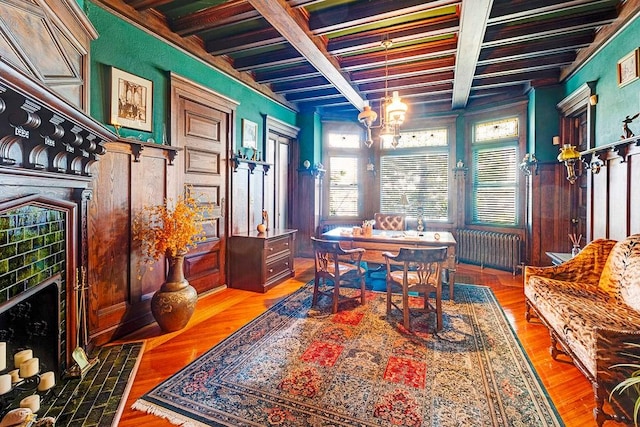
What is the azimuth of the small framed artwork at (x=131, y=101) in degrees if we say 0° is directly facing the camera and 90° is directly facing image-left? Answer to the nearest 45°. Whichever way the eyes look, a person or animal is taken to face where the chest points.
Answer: approximately 315°

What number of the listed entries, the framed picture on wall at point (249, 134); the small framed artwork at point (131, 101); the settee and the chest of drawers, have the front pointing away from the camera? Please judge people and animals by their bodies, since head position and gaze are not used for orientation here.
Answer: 0

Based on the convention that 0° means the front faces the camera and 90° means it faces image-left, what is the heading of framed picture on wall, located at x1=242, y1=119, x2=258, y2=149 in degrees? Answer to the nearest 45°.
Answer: approximately 315°

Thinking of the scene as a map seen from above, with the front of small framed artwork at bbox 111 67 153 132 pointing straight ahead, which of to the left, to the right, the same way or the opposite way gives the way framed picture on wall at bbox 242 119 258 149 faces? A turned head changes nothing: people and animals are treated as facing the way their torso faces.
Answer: the same way

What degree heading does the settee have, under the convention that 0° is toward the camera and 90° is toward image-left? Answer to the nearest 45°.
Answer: approximately 45°

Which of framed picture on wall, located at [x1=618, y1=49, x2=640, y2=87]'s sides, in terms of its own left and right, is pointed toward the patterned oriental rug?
front

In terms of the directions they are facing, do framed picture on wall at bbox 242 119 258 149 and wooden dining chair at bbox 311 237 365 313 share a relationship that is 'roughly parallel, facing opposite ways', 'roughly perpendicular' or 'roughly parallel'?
roughly perpendicular

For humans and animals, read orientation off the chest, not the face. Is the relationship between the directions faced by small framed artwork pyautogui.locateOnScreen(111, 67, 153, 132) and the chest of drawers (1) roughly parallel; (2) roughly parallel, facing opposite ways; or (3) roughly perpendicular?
roughly parallel

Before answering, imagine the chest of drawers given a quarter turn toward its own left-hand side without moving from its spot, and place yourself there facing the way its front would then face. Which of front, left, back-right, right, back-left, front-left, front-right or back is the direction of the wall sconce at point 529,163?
front-right

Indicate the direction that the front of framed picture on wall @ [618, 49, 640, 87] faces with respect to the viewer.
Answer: facing the viewer and to the left of the viewer

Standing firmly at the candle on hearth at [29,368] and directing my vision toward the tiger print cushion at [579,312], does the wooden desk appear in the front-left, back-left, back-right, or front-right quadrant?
front-left

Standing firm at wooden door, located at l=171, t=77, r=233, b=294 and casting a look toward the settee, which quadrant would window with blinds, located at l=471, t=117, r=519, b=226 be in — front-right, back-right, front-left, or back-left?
front-left

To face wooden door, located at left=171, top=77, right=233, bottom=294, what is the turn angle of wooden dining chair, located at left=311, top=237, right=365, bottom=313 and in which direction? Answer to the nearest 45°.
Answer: approximately 135° to its left

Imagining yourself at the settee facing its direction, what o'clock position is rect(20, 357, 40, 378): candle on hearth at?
The candle on hearth is roughly at 12 o'clock from the settee.

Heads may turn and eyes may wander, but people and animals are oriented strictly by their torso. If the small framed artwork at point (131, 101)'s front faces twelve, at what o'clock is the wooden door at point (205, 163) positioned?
The wooden door is roughly at 9 o'clock from the small framed artwork.
